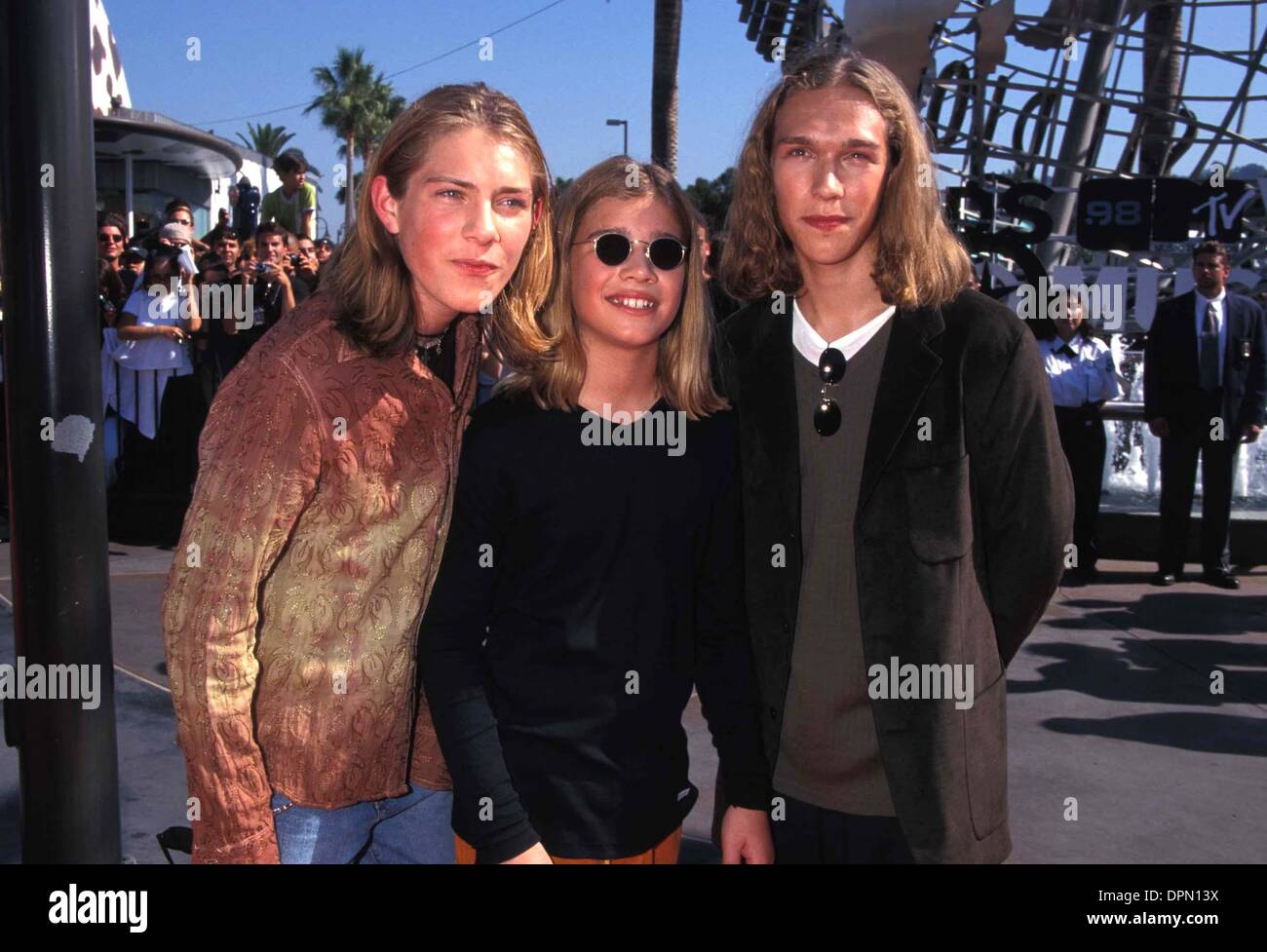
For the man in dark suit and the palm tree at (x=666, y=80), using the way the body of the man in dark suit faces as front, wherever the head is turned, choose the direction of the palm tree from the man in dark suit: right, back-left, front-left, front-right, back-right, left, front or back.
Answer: back-right

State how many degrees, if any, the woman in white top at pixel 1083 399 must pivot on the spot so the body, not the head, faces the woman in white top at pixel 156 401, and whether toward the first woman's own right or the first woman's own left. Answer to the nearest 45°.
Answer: approximately 45° to the first woman's own right

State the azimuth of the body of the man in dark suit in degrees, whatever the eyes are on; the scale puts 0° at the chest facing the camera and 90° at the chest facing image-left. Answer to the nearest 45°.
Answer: approximately 0°

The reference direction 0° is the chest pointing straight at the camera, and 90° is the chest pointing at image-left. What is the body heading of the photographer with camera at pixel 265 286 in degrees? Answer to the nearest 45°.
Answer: approximately 0°

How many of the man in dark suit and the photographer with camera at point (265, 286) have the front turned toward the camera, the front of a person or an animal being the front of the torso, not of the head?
2

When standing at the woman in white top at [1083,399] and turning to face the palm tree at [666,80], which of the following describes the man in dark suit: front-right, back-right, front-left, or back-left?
back-right

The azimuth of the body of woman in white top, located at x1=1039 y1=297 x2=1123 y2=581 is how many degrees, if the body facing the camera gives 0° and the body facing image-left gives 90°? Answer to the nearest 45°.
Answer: approximately 45°

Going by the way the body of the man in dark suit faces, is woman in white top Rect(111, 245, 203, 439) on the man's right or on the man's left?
on the man's right

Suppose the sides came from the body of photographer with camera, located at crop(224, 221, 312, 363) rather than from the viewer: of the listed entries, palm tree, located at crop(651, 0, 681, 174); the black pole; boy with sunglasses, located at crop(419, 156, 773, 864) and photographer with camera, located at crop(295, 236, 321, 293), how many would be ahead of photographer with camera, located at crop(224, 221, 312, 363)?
2

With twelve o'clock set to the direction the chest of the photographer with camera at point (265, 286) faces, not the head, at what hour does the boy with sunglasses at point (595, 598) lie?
The boy with sunglasses is roughly at 12 o'clock from the photographer with camera.
